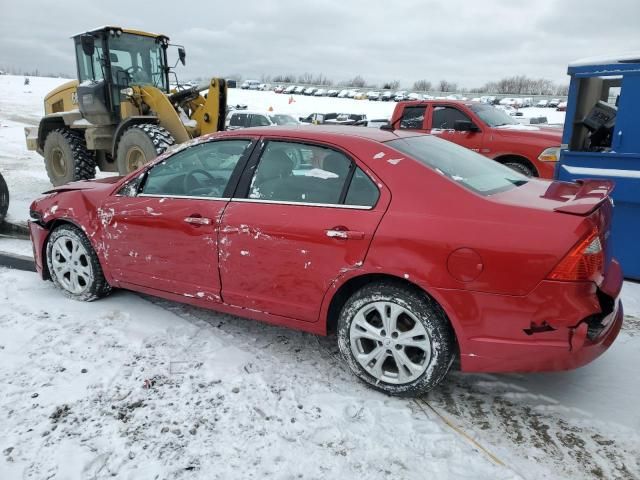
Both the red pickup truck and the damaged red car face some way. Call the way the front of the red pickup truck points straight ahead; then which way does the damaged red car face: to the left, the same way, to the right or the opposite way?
the opposite way

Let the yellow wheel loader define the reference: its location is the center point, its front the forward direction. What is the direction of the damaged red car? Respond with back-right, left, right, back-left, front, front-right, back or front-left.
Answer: front-right

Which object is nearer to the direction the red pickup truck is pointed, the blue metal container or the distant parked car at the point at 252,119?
the blue metal container

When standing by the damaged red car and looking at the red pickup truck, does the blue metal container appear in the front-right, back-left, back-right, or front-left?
front-right

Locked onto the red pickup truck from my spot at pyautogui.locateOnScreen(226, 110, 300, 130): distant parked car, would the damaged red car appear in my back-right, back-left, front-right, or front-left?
front-right

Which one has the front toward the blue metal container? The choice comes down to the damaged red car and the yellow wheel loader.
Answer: the yellow wheel loader

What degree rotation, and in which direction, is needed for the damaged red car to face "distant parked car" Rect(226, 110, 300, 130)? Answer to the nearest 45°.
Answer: approximately 45° to its right

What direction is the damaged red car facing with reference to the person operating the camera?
facing away from the viewer and to the left of the viewer

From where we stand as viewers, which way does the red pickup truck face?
facing the viewer and to the right of the viewer

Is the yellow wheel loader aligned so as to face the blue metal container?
yes

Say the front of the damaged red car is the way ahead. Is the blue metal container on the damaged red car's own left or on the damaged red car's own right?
on the damaged red car's own right

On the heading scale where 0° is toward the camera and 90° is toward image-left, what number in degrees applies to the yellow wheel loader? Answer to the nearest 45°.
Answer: approximately 315°

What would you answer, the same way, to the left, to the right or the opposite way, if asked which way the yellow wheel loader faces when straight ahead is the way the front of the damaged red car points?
the opposite way

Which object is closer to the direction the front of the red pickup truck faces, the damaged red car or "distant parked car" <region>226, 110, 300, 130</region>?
the damaged red car

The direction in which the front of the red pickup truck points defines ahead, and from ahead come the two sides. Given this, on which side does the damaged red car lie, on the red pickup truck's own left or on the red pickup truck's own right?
on the red pickup truck's own right

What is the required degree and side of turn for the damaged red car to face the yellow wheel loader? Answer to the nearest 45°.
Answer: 0° — it already faces it
